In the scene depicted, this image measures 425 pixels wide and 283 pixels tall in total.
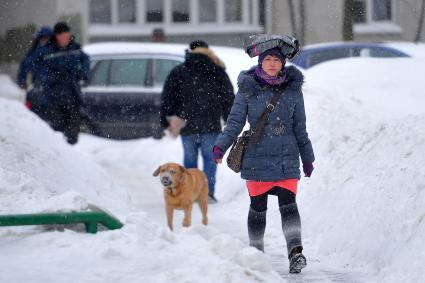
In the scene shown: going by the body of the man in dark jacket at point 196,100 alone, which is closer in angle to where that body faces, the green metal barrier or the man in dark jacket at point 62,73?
the man in dark jacket

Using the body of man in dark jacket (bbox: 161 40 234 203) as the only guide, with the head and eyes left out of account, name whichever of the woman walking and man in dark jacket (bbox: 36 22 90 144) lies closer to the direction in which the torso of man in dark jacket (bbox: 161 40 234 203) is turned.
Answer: the man in dark jacket

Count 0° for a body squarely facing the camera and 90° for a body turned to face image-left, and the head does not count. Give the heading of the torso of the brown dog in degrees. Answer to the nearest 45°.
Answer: approximately 45°

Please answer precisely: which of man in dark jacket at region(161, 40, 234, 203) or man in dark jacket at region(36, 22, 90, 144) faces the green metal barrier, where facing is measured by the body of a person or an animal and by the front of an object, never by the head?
man in dark jacket at region(36, 22, 90, 144)

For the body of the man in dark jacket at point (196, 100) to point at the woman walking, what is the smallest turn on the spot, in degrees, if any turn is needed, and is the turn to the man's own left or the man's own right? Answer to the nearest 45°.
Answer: approximately 180°

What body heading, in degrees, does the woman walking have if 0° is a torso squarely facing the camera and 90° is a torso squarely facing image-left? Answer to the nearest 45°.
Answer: approximately 0°

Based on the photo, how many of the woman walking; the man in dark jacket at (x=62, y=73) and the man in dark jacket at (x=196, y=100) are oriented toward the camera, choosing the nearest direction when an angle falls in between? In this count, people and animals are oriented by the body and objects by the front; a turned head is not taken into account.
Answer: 2

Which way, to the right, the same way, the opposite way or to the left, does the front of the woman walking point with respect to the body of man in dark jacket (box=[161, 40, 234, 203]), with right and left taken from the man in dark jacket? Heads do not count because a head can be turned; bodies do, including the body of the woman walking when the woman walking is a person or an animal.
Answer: the opposite way

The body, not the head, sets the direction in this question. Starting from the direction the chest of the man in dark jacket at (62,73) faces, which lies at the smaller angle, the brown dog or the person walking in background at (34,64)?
the brown dog

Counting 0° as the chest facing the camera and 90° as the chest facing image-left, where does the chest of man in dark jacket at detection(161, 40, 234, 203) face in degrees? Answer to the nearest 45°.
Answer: approximately 180°
